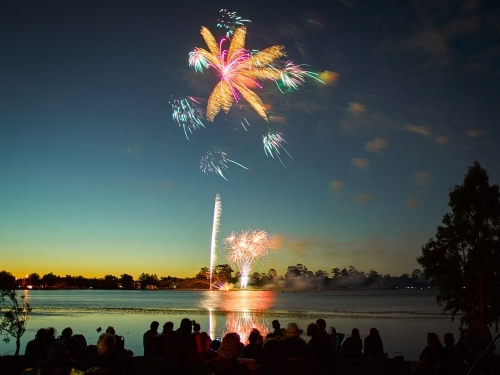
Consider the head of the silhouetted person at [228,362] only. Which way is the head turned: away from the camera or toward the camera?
away from the camera

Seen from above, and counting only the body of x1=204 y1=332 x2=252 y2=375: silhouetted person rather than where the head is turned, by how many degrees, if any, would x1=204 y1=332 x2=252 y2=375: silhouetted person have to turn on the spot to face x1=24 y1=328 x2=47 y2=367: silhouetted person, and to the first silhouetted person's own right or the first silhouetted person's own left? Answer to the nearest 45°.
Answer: approximately 45° to the first silhouetted person's own left

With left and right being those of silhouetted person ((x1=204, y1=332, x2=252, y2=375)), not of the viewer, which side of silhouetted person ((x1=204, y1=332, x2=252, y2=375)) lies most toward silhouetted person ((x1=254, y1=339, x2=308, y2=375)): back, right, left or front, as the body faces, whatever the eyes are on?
right

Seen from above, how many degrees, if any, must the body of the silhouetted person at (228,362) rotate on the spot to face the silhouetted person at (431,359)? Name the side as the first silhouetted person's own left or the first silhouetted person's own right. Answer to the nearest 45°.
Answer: approximately 90° to the first silhouetted person's own right

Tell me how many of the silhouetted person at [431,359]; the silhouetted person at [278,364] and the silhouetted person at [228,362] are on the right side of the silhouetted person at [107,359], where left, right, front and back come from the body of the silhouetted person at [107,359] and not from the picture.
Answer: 3

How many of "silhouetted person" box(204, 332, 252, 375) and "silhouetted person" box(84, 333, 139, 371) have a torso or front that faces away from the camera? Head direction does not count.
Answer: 2

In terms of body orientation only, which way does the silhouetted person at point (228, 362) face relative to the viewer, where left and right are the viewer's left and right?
facing away from the viewer

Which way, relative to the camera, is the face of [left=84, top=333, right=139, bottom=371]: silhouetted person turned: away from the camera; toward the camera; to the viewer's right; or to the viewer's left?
away from the camera

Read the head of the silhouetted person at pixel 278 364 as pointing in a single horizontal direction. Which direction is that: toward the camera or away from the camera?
away from the camera

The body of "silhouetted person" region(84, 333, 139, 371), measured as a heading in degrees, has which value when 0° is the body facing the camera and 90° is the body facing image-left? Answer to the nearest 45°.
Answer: approximately 180°
